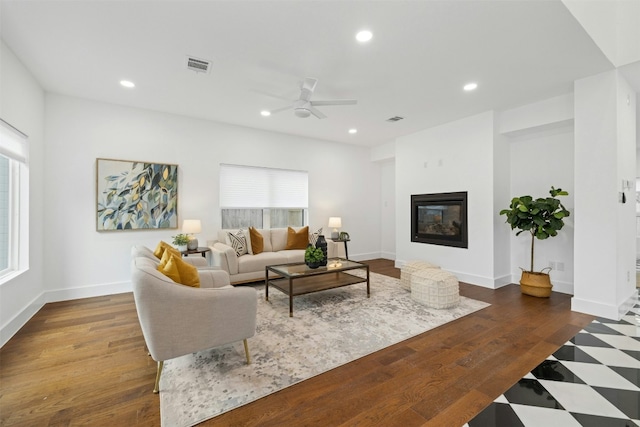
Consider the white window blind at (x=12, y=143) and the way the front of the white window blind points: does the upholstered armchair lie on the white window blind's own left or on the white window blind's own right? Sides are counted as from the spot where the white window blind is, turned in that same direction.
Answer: on the white window blind's own right

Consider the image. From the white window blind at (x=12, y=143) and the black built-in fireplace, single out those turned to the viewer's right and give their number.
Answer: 1

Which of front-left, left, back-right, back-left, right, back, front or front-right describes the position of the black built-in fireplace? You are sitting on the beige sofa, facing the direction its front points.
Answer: front-left

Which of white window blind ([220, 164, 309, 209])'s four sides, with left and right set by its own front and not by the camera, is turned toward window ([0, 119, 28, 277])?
right

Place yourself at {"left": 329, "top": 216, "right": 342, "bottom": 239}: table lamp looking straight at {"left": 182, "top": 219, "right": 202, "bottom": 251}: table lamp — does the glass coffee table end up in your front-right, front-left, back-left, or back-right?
front-left

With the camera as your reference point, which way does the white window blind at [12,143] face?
facing to the right of the viewer

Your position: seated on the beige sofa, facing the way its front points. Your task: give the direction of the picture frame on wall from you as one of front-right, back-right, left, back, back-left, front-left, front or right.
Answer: back-right

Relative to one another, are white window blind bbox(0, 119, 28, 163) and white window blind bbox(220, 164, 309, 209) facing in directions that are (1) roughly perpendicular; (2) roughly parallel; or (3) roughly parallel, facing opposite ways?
roughly perpendicular

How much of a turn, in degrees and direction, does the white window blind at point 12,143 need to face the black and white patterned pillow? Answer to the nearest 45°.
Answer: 0° — it already faces it

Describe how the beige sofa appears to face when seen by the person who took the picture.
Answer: facing the viewer and to the right of the viewer

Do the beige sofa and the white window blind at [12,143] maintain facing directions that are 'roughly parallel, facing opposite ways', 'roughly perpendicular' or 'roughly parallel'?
roughly perpendicular

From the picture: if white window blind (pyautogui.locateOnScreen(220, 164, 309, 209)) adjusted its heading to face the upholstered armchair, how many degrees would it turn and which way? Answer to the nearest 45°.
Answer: approximately 45° to its right

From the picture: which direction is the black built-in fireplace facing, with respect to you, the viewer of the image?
facing the viewer and to the left of the viewer

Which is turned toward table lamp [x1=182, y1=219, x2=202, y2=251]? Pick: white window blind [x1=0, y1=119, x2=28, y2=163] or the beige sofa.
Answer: the white window blind

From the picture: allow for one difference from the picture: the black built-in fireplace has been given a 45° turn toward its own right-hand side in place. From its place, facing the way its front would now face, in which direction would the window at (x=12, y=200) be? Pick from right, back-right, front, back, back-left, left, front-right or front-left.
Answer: front-left

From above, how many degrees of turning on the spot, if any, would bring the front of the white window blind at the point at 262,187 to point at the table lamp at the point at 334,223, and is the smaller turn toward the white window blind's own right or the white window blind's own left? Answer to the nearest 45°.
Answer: approximately 45° to the white window blind's own left
